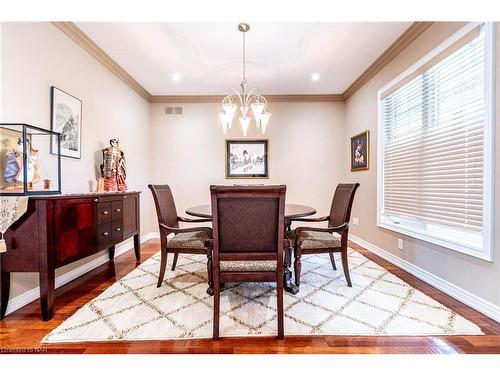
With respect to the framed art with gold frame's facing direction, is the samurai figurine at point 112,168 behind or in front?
in front

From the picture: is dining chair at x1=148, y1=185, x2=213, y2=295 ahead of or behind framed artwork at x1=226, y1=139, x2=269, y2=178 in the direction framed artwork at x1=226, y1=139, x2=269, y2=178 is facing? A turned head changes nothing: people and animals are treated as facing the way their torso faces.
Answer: ahead

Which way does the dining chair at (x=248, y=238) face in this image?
away from the camera

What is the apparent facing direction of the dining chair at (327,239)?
to the viewer's left

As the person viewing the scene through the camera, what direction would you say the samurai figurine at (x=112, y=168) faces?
facing the viewer and to the right of the viewer

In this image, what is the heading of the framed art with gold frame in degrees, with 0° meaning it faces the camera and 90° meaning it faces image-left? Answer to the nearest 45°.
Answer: approximately 45°

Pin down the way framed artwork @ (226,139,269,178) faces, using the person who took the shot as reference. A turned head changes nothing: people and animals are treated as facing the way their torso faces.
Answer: facing the viewer

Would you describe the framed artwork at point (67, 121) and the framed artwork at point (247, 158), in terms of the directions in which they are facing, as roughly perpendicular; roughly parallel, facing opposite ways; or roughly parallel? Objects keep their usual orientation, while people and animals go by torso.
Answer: roughly perpendicular

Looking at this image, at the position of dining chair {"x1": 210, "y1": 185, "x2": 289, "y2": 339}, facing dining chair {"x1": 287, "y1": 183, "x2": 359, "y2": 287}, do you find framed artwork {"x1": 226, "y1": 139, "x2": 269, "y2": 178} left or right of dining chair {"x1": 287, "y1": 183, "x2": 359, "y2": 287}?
left

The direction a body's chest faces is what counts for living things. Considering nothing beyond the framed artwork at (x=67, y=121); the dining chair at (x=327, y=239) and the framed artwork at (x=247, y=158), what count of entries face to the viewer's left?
1

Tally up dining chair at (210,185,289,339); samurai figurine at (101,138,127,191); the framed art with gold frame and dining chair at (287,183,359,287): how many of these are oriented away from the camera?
1

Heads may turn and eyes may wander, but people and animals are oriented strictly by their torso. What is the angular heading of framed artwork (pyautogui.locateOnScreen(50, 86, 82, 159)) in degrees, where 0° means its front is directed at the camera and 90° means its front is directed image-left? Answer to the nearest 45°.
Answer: approximately 315°

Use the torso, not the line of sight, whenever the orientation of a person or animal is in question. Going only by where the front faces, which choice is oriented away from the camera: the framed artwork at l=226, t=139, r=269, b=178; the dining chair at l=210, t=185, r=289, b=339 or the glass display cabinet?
the dining chair

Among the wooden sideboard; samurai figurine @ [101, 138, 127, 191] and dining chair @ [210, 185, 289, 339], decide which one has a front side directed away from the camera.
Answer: the dining chair

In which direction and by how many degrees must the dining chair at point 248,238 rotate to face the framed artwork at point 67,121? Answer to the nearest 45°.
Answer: approximately 45° to its left

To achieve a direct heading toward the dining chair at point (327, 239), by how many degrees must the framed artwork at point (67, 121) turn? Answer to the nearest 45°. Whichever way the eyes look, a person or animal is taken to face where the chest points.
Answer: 0° — it already faces it

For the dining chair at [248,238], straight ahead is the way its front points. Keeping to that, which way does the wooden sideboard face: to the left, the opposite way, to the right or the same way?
to the right
